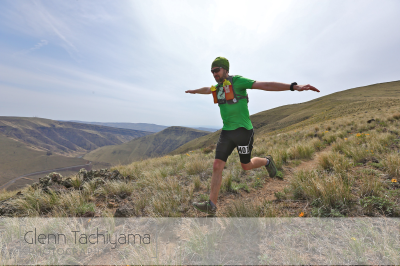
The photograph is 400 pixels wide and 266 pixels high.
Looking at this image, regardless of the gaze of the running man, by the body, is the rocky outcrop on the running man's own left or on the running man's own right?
on the running man's own right

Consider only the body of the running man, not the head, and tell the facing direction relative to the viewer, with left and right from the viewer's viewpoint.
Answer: facing the viewer and to the left of the viewer

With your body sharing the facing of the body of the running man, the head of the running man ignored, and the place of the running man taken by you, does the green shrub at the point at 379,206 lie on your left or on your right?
on your left

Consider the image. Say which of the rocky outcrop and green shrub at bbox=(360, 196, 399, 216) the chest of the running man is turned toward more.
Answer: the rocky outcrop
